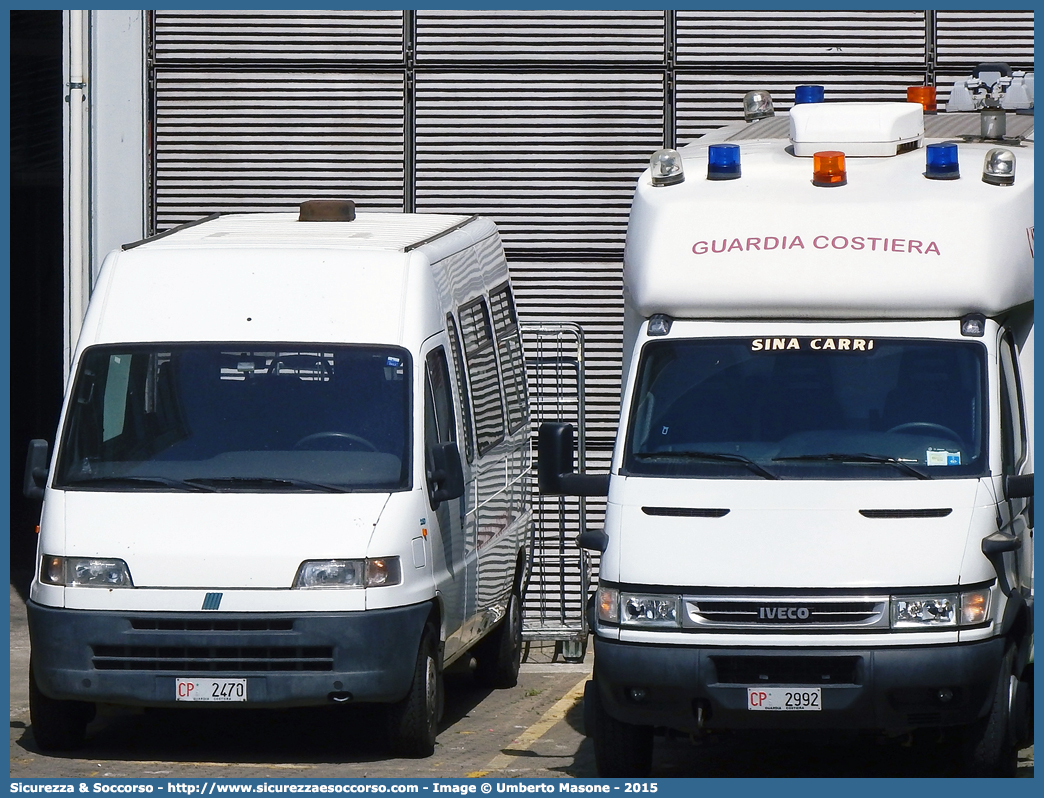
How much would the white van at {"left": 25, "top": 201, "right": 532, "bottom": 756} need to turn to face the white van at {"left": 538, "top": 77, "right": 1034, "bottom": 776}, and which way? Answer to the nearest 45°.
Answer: approximately 45° to its left

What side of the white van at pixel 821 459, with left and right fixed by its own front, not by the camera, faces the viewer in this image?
front

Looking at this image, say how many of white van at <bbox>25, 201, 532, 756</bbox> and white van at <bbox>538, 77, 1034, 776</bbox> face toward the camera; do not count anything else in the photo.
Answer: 2

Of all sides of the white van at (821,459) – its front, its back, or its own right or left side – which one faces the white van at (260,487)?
right
